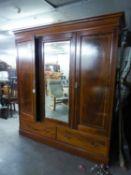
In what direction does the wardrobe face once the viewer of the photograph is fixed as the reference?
facing the viewer and to the left of the viewer
